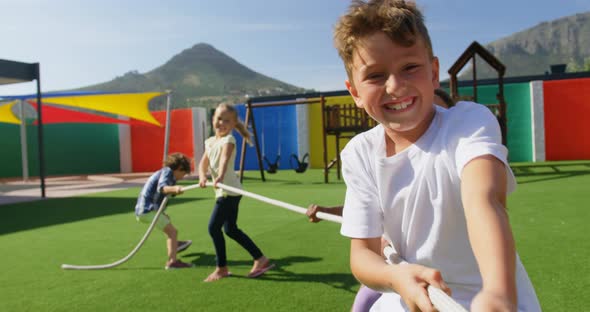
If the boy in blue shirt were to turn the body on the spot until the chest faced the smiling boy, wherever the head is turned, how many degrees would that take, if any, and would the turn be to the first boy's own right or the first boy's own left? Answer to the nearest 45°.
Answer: approximately 90° to the first boy's own right

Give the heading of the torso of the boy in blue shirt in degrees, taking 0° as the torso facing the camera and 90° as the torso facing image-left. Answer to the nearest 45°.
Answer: approximately 270°
